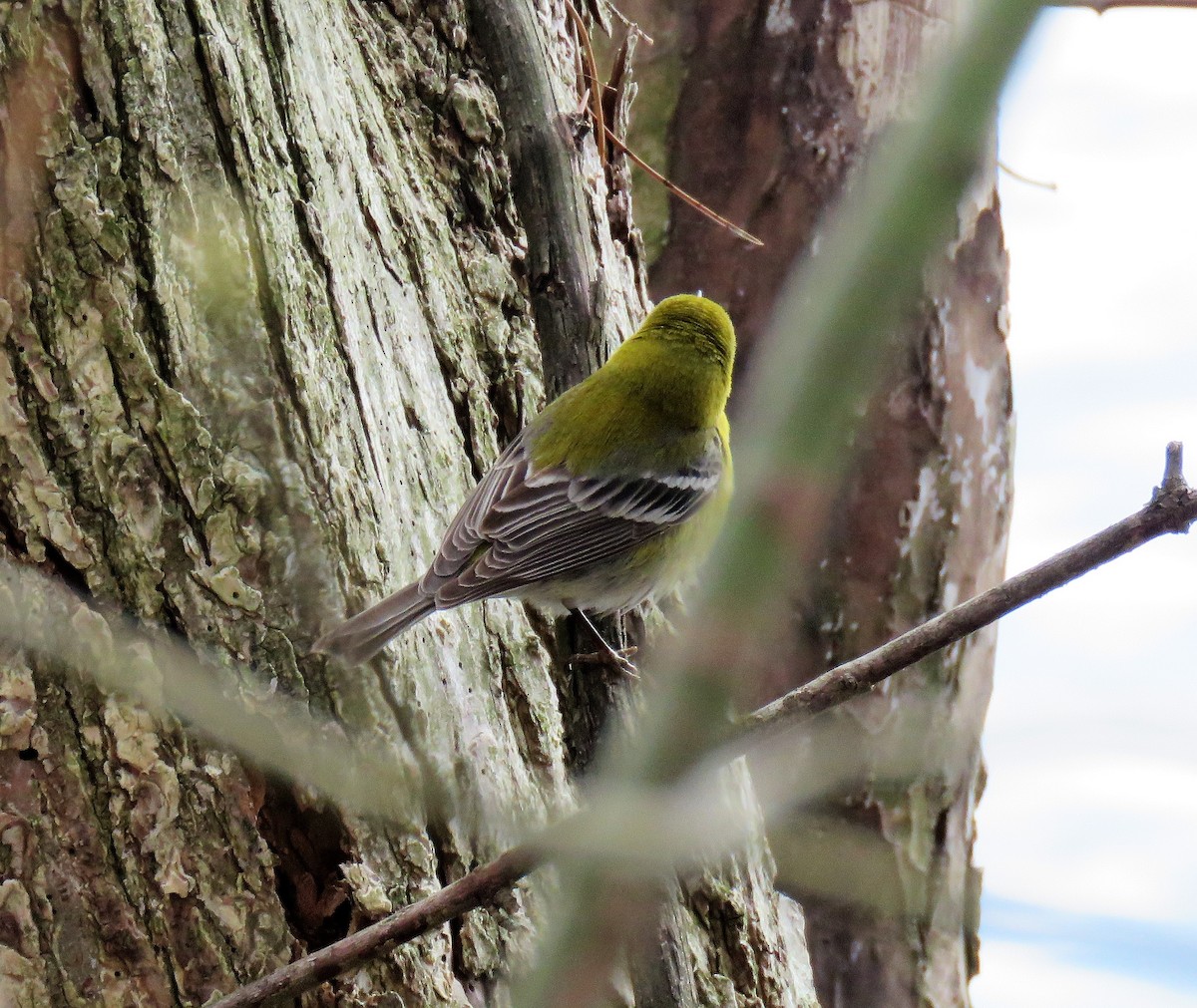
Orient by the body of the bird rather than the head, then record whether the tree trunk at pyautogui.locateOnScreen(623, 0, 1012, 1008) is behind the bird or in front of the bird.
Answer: in front

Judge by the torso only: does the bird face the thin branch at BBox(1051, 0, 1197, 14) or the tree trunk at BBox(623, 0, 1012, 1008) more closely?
the tree trunk

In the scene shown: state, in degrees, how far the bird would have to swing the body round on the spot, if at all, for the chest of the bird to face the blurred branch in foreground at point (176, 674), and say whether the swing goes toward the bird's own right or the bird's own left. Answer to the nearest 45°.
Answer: approximately 180°

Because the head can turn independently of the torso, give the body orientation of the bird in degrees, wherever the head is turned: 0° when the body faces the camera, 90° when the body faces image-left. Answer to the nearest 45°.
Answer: approximately 225°

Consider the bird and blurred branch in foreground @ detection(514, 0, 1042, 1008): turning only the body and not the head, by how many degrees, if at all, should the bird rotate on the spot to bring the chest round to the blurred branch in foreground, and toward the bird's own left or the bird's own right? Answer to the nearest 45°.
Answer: approximately 135° to the bird's own right

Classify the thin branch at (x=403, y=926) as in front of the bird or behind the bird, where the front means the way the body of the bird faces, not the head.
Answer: behind

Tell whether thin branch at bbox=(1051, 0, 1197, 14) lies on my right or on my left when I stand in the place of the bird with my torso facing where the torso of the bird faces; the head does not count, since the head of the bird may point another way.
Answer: on my right
